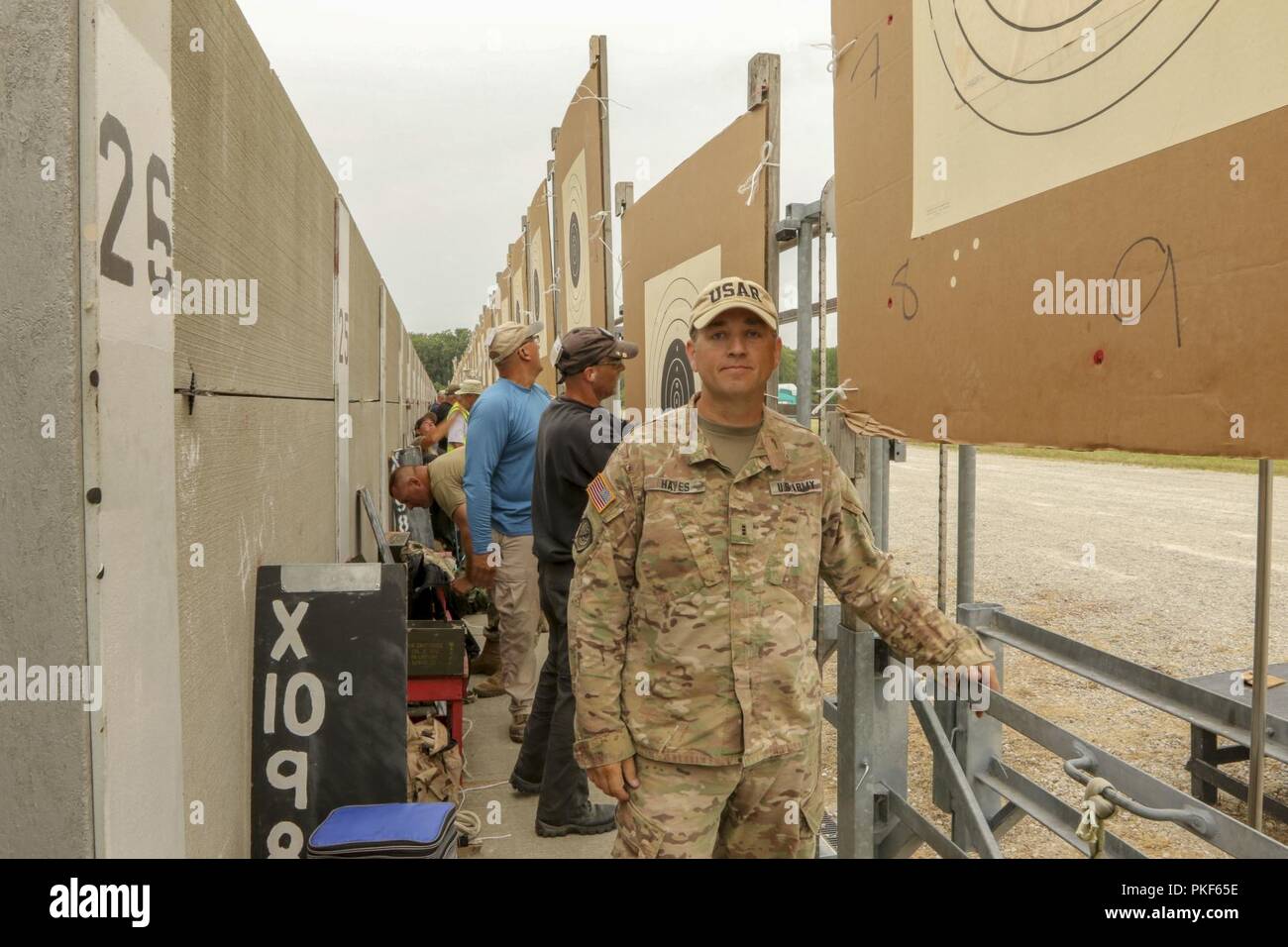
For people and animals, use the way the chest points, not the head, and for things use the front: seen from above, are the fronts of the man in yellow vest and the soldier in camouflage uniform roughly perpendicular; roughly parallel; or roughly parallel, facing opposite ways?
roughly perpendicular

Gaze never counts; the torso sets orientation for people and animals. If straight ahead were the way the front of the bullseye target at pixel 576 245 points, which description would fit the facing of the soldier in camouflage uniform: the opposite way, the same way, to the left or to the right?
to the left

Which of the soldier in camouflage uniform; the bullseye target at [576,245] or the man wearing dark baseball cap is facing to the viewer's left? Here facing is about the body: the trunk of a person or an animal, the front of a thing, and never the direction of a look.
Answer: the bullseye target

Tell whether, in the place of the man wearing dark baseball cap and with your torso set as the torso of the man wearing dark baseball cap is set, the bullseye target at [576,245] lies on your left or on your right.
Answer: on your left

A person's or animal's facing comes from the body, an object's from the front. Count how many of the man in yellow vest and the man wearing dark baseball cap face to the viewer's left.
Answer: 0

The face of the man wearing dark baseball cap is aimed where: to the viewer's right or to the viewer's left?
to the viewer's right

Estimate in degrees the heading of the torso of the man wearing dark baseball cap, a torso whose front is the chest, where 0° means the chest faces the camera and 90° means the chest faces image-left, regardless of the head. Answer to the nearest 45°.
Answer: approximately 270°

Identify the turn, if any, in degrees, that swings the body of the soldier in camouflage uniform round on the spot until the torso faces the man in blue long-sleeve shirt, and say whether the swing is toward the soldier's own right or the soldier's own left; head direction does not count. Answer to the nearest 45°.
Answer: approximately 135° to the soldier's own right

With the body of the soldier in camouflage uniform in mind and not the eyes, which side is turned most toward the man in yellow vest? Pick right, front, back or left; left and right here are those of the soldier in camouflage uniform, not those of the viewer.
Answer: back

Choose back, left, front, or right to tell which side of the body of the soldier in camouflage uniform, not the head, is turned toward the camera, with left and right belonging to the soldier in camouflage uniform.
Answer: front

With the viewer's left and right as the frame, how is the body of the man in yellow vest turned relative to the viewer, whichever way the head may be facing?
facing to the right of the viewer
